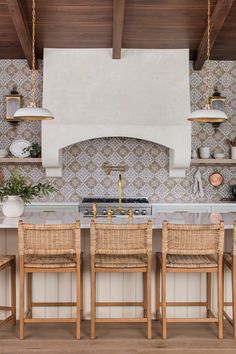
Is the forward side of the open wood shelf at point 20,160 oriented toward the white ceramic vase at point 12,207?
yes

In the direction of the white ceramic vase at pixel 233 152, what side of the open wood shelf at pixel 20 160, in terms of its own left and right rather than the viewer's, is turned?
left

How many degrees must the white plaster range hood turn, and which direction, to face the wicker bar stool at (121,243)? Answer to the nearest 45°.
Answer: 0° — it already faces it

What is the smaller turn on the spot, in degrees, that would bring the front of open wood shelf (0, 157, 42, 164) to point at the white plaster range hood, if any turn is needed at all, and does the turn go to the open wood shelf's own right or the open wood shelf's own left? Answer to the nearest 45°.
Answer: approximately 90° to the open wood shelf's own left

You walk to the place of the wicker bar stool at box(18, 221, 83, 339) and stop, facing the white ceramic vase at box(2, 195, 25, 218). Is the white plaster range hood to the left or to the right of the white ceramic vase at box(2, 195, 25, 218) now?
right

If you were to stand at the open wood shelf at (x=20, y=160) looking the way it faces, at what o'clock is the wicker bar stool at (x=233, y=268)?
The wicker bar stool is roughly at 11 o'clock from the open wood shelf.

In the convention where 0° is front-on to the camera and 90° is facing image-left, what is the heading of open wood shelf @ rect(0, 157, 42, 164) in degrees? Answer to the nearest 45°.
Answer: approximately 0°

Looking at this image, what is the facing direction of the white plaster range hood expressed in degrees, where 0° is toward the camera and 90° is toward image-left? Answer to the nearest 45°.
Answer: approximately 0°

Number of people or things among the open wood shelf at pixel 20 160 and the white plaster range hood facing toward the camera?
2

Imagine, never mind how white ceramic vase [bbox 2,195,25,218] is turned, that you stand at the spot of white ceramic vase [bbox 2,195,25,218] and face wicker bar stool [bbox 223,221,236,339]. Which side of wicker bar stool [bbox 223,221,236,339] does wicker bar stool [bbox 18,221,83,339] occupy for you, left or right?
right
